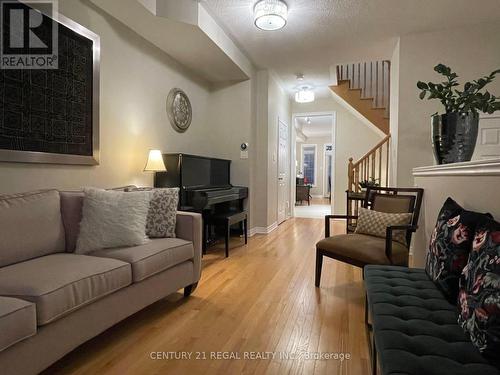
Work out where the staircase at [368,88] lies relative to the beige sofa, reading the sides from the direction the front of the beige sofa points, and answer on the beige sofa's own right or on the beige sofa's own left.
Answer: on the beige sofa's own left

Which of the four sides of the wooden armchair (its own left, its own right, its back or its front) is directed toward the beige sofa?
front

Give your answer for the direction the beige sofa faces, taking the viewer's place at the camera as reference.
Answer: facing the viewer and to the right of the viewer

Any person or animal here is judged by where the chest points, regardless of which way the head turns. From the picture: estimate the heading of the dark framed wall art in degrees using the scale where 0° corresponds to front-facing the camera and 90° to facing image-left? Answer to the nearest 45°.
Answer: approximately 315°

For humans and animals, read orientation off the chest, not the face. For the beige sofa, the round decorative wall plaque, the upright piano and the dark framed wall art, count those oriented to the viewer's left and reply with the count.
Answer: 0

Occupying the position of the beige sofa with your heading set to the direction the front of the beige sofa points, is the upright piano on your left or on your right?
on your left

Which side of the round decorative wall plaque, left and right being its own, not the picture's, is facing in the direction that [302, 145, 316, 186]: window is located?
left

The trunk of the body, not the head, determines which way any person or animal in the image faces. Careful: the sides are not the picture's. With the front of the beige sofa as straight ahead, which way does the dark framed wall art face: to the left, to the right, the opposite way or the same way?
the same way

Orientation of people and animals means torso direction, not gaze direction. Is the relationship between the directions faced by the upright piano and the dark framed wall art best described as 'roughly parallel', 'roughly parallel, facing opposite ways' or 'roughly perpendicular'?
roughly parallel
